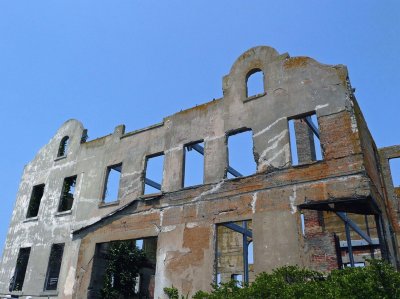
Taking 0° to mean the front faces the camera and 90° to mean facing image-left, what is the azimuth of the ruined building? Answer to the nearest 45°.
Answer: approximately 45°
